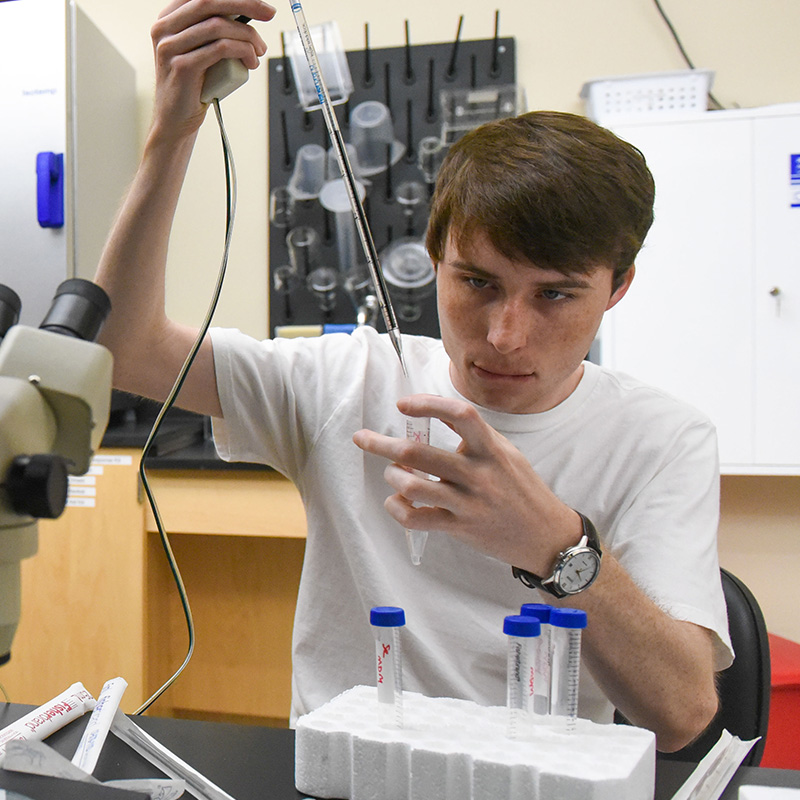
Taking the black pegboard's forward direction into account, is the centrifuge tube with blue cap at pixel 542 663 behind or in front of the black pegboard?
in front

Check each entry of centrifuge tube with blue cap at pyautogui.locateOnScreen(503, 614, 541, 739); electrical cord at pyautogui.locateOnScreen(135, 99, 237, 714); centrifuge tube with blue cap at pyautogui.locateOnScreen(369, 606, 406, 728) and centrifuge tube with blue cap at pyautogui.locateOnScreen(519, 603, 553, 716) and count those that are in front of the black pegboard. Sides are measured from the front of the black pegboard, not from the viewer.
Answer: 4

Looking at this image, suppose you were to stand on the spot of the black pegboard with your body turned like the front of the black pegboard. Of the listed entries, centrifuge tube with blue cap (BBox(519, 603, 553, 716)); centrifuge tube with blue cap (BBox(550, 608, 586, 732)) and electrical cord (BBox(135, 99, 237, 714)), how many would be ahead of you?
3

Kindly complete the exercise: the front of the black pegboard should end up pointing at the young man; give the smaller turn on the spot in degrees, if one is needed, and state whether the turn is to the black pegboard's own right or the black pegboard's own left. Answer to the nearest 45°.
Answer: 0° — it already faces them

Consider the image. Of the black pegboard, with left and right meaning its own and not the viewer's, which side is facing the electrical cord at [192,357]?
front

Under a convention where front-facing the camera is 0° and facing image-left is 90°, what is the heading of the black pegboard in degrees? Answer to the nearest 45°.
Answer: approximately 0°

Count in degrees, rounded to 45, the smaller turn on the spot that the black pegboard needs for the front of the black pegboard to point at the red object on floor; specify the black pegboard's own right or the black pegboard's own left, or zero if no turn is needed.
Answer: approximately 45° to the black pegboard's own left

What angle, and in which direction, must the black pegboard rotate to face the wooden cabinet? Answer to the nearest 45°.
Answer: approximately 45° to its right
